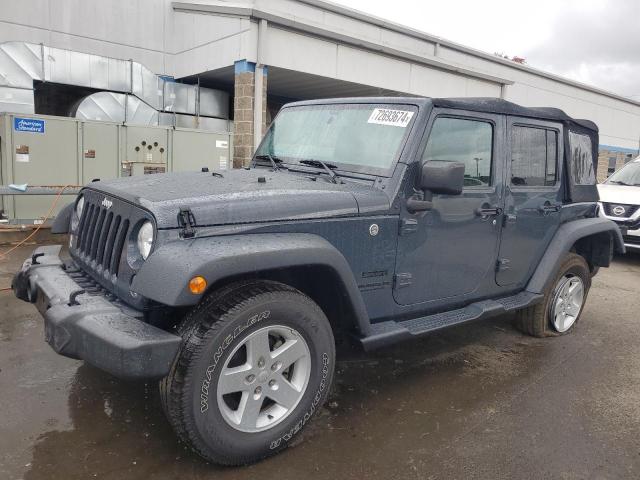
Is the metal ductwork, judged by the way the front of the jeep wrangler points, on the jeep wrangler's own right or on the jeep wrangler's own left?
on the jeep wrangler's own right

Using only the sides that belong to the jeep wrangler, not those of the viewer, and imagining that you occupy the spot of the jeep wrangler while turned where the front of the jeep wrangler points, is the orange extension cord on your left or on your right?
on your right

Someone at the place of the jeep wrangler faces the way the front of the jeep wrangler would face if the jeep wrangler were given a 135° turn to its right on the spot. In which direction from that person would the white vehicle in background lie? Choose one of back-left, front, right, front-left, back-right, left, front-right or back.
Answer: front-right

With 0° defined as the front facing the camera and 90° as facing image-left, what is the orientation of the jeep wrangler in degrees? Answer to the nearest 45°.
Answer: approximately 45°

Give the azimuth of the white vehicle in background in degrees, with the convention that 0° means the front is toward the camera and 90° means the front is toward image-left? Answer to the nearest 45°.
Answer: approximately 45°

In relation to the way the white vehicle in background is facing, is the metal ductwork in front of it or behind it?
in front
